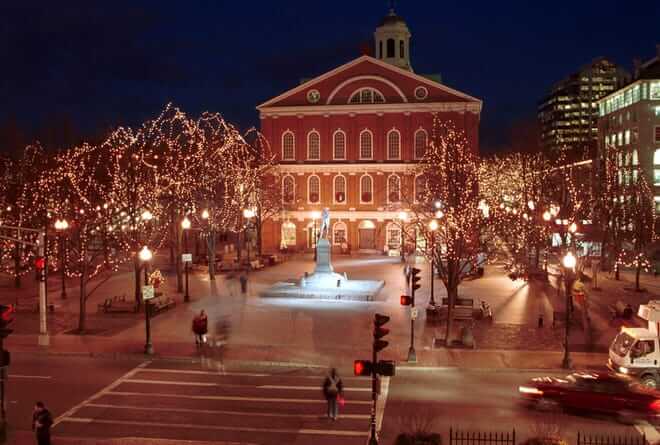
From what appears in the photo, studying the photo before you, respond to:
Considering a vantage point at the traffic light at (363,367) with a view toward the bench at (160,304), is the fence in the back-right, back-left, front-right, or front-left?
back-right

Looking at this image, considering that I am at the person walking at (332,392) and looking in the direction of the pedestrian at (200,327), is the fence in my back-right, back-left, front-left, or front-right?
back-right

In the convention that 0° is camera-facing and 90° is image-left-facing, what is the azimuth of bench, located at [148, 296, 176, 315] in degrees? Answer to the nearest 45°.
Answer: approximately 315°

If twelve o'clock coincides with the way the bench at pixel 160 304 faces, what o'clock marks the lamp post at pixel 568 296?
The lamp post is roughly at 12 o'clock from the bench.

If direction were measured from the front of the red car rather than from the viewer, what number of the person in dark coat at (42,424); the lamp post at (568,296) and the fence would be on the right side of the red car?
1

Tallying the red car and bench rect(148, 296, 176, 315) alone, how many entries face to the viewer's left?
1

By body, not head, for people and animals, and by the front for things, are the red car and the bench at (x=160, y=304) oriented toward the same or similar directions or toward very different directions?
very different directions

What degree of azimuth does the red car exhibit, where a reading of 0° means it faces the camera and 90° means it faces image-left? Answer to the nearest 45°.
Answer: approximately 90°
